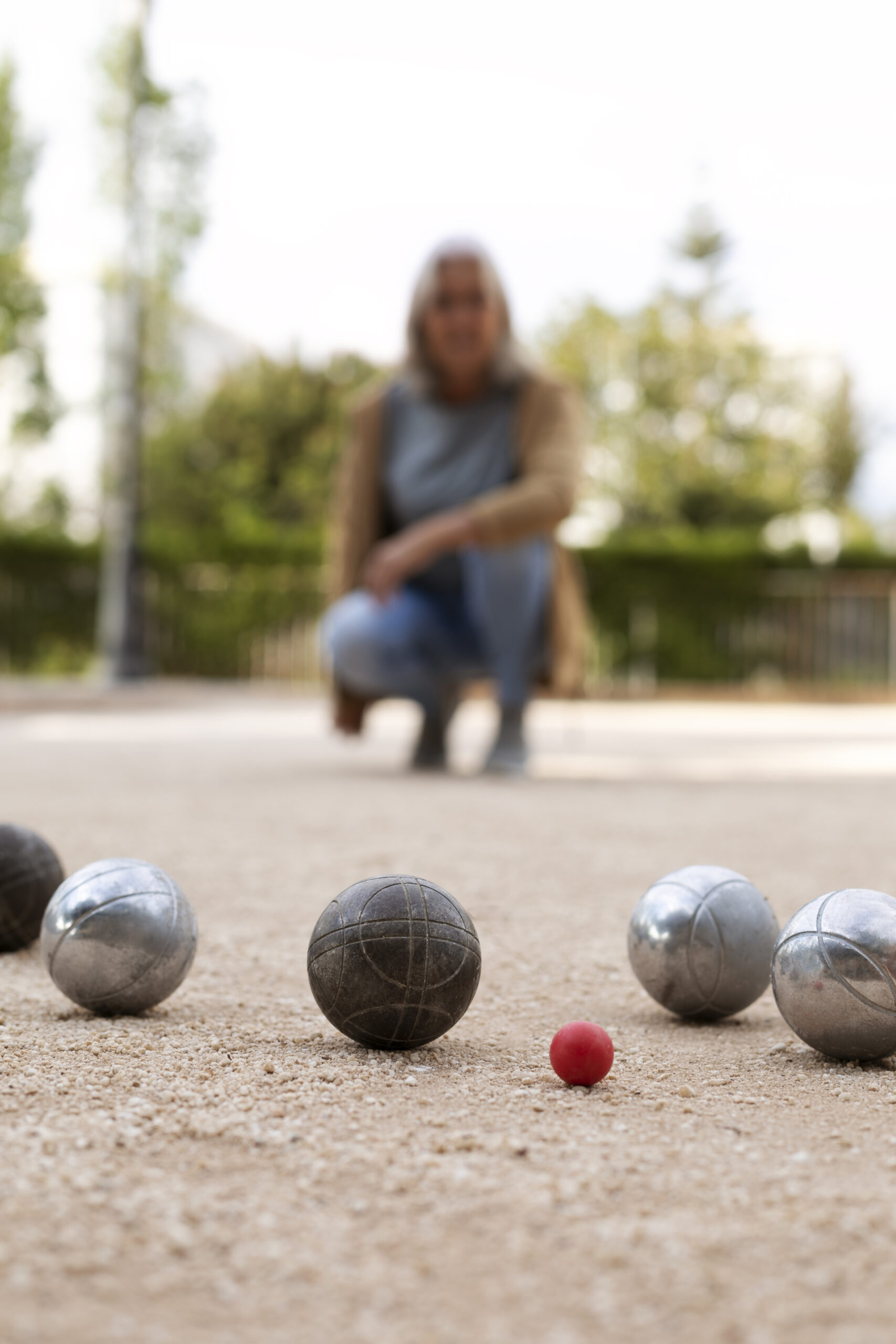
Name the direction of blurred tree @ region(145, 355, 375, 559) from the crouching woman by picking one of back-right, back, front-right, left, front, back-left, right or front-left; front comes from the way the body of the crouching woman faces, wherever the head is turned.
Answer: back

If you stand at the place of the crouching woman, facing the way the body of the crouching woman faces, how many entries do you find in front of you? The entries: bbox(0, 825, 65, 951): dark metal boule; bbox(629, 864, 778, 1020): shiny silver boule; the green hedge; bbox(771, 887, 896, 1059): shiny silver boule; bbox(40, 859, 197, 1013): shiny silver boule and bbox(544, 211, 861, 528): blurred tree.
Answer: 4

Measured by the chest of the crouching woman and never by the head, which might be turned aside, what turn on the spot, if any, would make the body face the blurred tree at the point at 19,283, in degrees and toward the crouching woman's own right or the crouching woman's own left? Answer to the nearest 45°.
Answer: approximately 135° to the crouching woman's own right

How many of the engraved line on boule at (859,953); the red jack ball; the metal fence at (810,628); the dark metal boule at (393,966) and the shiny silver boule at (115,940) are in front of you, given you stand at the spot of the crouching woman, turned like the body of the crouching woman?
4

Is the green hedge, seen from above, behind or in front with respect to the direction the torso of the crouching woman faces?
behind

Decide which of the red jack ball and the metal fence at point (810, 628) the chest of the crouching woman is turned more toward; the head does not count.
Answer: the red jack ball

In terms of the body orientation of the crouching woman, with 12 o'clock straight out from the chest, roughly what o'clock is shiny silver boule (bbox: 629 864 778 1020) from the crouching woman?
The shiny silver boule is roughly at 12 o'clock from the crouching woman.

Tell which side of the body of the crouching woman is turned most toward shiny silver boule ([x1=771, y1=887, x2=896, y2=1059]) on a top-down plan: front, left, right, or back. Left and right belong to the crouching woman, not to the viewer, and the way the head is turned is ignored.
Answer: front

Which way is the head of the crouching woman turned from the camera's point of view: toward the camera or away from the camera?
toward the camera

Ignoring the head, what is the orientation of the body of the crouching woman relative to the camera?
toward the camera

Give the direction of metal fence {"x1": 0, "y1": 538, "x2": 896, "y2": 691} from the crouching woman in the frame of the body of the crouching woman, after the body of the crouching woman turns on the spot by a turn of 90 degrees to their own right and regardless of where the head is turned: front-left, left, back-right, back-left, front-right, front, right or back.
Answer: right

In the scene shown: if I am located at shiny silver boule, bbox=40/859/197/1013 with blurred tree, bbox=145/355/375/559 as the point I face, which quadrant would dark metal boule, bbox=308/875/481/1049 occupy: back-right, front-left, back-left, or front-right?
back-right

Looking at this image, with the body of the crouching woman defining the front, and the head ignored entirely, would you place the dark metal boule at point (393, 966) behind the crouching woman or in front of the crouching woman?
in front

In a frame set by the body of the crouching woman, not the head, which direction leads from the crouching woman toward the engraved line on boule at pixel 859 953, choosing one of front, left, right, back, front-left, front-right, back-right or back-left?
front
